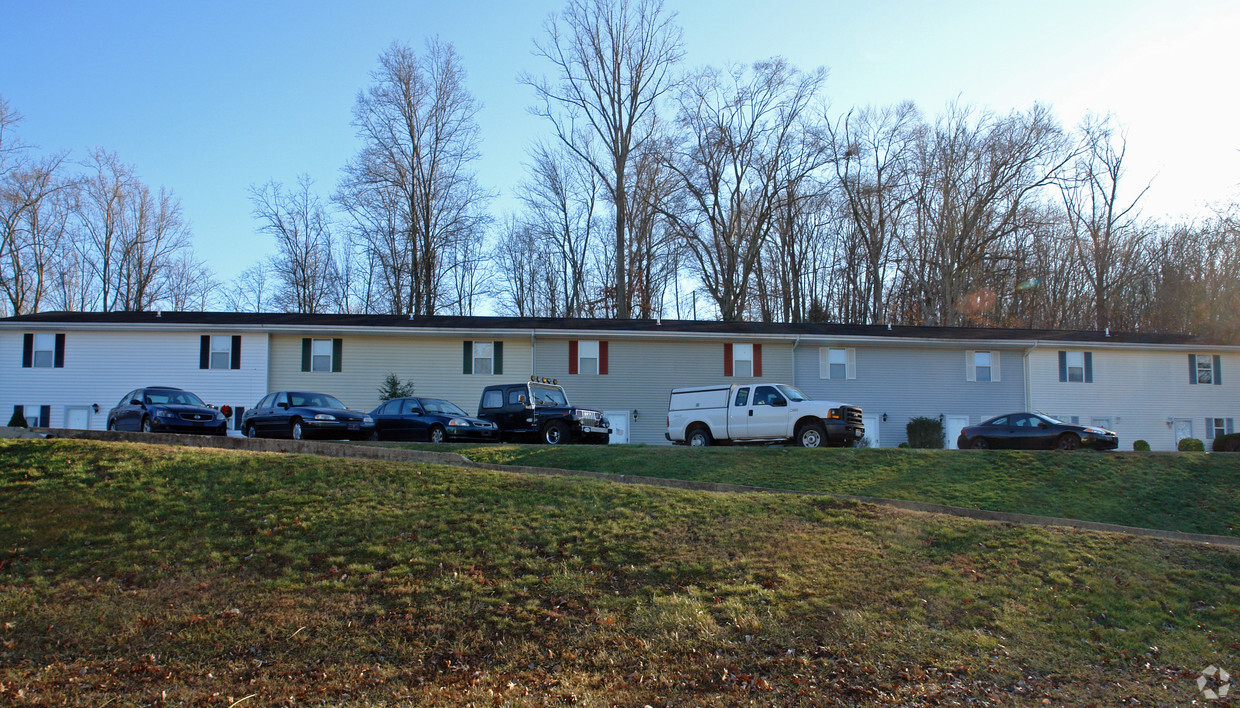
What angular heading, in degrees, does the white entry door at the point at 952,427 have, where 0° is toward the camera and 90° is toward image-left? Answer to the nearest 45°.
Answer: approximately 0°

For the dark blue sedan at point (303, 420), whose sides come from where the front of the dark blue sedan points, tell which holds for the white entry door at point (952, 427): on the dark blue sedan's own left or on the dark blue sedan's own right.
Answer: on the dark blue sedan's own left

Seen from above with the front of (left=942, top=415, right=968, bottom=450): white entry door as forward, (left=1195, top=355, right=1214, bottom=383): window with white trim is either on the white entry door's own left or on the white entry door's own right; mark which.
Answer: on the white entry door's own left

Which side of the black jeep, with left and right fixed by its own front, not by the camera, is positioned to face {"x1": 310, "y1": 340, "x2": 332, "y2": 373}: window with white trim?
back

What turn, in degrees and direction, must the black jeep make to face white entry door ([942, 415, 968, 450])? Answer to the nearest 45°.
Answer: approximately 90° to its left

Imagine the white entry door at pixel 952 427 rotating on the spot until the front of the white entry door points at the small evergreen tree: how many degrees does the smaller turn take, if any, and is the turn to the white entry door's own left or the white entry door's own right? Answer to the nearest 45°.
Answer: approximately 45° to the white entry door's own right

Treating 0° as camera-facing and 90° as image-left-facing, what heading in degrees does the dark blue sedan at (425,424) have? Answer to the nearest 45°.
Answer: approximately 315°
